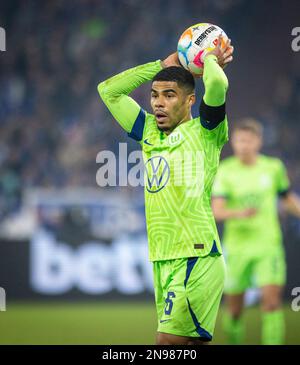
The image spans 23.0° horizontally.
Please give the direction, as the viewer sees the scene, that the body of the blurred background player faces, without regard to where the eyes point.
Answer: toward the camera

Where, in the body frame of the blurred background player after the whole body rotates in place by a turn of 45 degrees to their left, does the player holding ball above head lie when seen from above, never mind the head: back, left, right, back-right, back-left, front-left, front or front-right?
front-right

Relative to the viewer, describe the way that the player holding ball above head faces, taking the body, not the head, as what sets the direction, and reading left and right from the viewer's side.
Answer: facing the viewer and to the left of the viewer

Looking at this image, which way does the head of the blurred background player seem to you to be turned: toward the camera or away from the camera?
toward the camera
